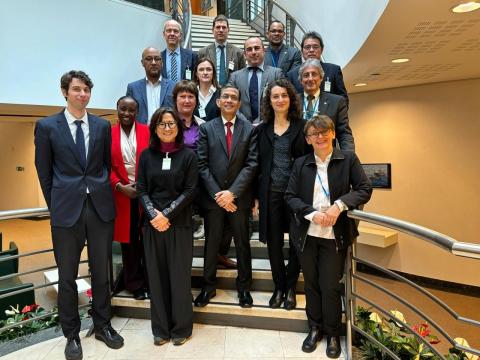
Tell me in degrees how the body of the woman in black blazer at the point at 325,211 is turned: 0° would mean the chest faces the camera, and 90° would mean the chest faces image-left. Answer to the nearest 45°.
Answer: approximately 0°

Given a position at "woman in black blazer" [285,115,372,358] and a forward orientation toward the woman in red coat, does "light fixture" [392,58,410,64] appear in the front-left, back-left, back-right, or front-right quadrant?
back-right

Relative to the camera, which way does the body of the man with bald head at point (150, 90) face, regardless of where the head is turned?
toward the camera

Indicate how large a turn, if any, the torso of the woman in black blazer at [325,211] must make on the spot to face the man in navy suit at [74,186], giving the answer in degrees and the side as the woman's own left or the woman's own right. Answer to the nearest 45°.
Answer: approximately 90° to the woman's own right

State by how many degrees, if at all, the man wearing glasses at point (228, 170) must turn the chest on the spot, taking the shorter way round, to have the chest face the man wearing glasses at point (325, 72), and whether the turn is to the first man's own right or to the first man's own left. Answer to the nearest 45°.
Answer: approximately 135° to the first man's own left

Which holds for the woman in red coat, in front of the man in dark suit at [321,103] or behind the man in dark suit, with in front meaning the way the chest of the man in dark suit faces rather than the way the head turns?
in front

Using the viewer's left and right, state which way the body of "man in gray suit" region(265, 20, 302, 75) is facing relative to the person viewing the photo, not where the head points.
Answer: facing the viewer

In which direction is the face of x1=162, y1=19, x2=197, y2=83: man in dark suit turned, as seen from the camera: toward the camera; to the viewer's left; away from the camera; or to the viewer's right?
toward the camera

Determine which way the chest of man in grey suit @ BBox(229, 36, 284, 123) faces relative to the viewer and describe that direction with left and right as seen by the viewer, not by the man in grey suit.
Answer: facing the viewer

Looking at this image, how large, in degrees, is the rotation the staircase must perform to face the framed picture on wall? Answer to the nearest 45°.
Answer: approximately 90° to its left

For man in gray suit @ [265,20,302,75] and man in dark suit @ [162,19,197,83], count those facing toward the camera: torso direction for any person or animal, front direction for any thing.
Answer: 2

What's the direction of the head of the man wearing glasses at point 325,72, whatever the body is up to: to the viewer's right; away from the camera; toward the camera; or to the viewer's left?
toward the camera

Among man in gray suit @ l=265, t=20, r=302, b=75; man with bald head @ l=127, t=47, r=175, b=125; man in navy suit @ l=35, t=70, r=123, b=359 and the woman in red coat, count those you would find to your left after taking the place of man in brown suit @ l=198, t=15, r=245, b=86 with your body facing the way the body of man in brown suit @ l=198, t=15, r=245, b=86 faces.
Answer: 1

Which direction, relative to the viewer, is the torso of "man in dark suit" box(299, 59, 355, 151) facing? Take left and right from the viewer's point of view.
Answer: facing the viewer and to the left of the viewer
